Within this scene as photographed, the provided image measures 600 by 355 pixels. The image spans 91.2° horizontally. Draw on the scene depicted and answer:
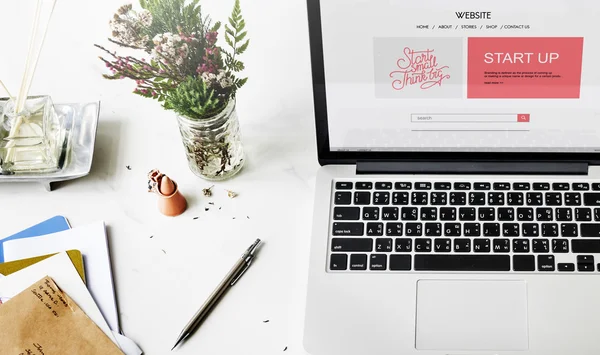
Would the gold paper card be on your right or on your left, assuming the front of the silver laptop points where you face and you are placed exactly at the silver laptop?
on your right

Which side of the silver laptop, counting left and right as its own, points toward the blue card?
right

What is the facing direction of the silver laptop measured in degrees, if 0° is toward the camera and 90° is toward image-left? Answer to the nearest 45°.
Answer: approximately 0°

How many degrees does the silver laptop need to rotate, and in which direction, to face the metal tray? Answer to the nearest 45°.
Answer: approximately 90° to its right
